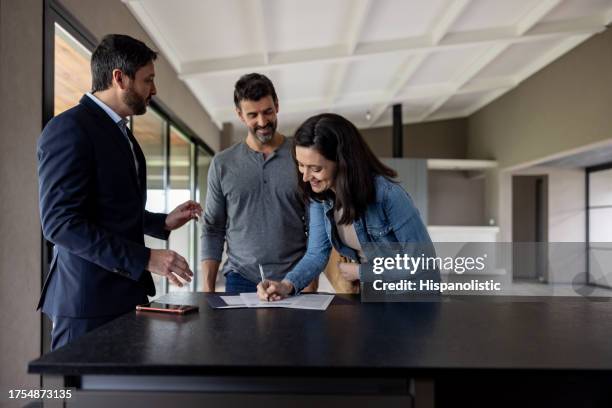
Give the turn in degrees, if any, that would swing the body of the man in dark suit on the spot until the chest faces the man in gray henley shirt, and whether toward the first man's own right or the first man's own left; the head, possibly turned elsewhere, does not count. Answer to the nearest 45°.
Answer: approximately 45° to the first man's own left

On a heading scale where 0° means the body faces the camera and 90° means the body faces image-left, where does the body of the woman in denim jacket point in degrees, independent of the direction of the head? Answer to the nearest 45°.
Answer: approximately 45°

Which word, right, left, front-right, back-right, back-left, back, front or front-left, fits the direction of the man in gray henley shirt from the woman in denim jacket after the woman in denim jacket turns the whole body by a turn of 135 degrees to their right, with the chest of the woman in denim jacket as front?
front-left

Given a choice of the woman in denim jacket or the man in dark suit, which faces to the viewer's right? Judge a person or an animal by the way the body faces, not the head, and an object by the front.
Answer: the man in dark suit

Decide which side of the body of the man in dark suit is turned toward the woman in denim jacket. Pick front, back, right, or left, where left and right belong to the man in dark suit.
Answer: front

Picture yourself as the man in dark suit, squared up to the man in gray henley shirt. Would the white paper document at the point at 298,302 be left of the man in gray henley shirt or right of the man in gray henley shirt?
right

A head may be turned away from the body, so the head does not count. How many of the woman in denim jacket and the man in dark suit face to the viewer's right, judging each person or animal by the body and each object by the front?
1

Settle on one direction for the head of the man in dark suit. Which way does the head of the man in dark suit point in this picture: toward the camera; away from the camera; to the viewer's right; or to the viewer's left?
to the viewer's right

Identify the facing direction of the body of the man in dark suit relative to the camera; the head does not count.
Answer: to the viewer's right

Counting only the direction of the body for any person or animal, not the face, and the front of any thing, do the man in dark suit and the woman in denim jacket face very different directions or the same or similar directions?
very different directions
